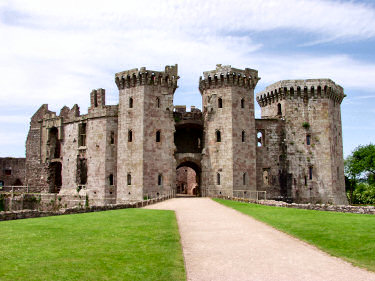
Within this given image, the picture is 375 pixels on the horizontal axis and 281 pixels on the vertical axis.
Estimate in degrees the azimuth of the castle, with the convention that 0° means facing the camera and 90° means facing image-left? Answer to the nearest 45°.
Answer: approximately 0°

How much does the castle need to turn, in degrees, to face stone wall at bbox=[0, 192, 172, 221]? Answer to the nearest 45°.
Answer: approximately 45° to its right
